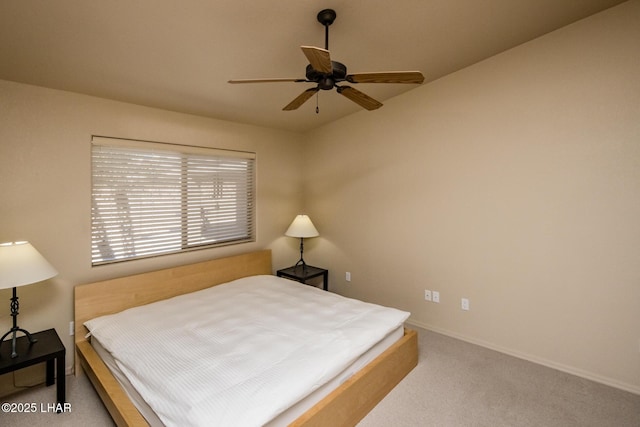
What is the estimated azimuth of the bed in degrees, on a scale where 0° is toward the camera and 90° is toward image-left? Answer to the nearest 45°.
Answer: approximately 315°

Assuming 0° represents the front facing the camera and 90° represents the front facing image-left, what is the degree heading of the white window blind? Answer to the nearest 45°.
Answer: approximately 315°

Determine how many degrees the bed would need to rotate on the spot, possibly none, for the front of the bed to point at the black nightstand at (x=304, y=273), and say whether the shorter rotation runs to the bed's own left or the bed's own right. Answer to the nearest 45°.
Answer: approximately 90° to the bed's own left

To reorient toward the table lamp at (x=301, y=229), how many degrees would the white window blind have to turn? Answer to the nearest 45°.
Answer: approximately 45° to its left

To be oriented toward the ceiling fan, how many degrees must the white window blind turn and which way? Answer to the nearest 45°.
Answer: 0° — it already faces it
